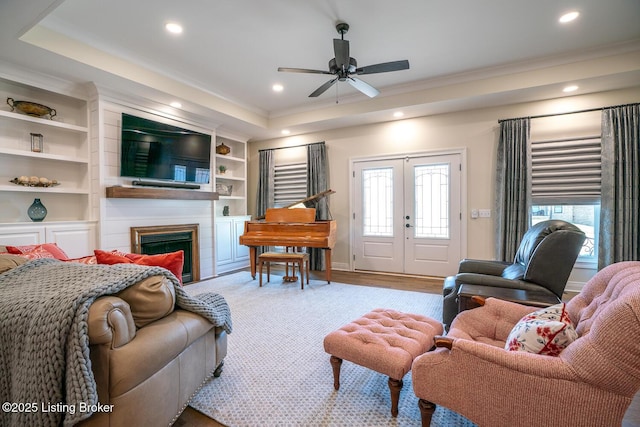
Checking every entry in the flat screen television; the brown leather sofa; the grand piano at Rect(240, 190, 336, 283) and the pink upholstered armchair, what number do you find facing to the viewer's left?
1

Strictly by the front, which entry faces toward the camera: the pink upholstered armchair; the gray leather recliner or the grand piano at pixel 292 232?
the grand piano

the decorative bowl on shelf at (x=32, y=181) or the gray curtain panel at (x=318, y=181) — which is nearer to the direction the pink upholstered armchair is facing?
the decorative bowl on shelf

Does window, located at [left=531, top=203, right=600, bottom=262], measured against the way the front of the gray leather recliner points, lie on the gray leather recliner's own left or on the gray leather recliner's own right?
on the gray leather recliner's own right

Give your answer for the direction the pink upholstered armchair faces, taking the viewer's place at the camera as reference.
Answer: facing to the left of the viewer

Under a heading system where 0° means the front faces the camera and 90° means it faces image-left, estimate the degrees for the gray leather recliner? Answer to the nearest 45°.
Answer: approximately 90°

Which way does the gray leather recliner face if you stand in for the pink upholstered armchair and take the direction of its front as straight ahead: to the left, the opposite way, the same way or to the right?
the same way

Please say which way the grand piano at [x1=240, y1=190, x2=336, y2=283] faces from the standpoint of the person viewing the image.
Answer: facing the viewer

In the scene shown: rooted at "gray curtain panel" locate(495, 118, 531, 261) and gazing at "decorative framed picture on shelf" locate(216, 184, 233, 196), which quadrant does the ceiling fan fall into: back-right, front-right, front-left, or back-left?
front-left

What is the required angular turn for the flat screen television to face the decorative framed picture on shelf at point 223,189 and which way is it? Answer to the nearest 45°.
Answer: approximately 90° to its left

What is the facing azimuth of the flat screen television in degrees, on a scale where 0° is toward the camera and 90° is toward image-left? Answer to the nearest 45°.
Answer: approximately 315°

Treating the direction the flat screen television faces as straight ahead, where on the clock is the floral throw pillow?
The floral throw pillow is roughly at 1 o'clock from the flat screen television.

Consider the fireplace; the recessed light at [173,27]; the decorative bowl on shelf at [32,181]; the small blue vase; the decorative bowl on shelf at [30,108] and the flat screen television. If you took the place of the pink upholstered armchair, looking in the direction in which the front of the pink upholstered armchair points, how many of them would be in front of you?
6
